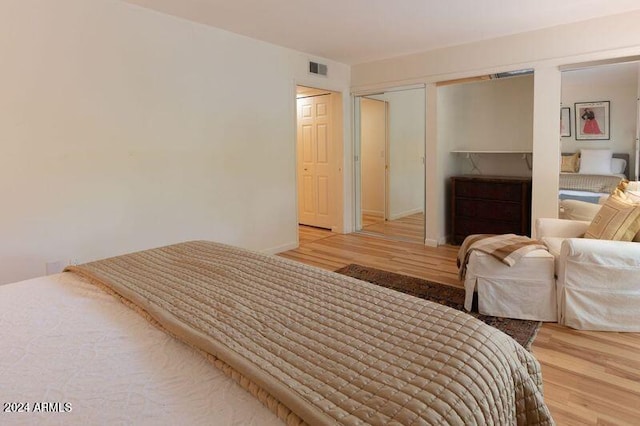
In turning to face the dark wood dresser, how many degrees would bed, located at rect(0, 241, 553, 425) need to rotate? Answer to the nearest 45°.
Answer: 0° — it already faces it

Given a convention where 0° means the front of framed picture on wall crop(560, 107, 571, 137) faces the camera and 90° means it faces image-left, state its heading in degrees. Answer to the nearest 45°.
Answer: approximately 0°

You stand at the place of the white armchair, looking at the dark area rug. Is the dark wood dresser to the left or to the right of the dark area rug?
right

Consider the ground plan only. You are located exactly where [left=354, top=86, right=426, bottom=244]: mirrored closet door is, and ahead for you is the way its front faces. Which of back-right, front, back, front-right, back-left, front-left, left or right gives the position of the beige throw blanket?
front-left

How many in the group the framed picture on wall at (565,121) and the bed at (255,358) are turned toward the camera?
1

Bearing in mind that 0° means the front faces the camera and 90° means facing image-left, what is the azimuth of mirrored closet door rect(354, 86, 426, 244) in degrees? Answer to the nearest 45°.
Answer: approximately 45°

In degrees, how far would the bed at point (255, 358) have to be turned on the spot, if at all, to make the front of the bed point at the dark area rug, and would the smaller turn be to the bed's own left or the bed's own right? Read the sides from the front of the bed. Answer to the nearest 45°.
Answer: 0° — it already faces it

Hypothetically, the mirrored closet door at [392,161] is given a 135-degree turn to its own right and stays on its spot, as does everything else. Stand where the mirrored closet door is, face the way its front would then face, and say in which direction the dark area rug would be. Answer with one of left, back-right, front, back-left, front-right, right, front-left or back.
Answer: back

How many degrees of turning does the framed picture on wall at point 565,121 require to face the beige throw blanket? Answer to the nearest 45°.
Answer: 0° — it already faces it

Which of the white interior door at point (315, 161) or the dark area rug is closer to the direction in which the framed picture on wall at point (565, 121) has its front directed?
the dark area rug

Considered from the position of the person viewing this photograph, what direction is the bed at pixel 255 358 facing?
facing away from the viewer and to the right of the viewer

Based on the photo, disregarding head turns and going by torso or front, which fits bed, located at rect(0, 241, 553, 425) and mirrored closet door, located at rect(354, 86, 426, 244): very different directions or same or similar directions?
very different directions
